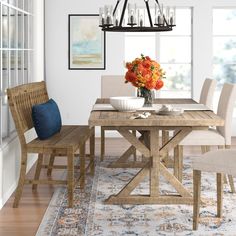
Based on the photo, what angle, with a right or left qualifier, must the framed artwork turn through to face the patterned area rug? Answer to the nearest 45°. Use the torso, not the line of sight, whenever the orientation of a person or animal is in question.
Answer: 0° — it already faces it

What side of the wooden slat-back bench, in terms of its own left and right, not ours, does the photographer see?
right

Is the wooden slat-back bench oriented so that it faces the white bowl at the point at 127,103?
yes

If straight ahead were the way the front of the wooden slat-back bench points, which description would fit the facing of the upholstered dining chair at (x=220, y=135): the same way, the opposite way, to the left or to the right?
the opposite way

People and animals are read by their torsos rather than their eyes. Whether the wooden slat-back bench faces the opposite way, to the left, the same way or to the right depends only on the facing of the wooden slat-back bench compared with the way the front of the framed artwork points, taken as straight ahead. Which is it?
to the left

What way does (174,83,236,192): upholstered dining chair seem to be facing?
to the viewer's left

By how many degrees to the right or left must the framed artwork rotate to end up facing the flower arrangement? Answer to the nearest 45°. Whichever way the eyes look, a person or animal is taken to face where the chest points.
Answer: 0° — it already faces it

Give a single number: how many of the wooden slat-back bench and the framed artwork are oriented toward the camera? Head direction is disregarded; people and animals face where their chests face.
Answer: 1

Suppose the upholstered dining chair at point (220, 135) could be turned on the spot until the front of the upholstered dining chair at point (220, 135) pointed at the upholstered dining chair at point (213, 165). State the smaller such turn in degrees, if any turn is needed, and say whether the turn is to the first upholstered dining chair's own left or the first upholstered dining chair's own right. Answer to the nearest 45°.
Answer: approximately 90° to the first upholstered dining chair's own left

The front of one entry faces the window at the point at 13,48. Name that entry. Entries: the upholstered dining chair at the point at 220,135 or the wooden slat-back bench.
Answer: the upholstered dining chair

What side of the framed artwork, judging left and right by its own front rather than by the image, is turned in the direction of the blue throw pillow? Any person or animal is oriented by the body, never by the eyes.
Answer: front

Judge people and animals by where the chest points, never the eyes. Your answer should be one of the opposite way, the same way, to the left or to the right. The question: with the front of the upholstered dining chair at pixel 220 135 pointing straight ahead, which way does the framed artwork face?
to the left
